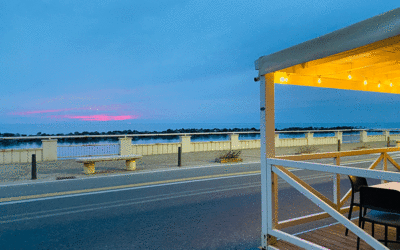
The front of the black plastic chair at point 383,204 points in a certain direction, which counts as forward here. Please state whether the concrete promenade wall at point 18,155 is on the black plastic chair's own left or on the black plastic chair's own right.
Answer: on the black plastic chair's own left

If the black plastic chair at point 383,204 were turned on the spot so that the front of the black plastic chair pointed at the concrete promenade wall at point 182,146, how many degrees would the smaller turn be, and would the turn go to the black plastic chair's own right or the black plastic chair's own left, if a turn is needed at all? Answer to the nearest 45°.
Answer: approximately 45° to the black plastic chair's own left
